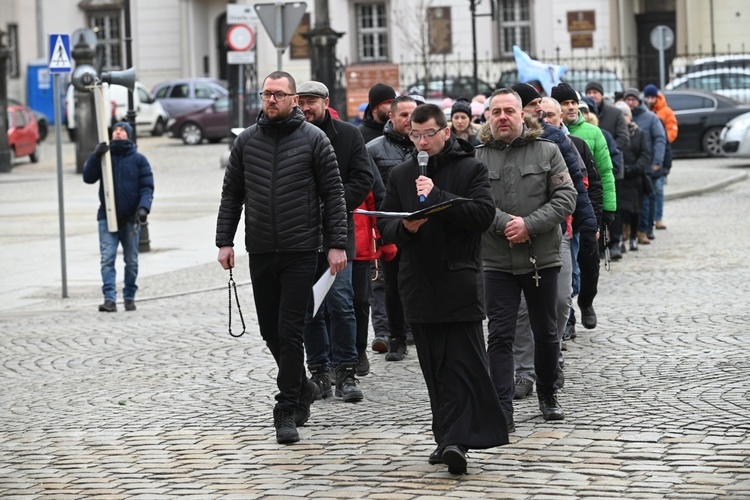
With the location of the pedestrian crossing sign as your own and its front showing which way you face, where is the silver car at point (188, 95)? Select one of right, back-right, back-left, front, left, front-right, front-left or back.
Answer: back

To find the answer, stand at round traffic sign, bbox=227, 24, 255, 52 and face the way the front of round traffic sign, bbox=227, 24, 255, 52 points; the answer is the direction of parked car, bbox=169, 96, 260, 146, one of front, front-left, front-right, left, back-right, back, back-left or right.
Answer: back

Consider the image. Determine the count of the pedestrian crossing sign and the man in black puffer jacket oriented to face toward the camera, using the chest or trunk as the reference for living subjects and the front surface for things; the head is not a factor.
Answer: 2

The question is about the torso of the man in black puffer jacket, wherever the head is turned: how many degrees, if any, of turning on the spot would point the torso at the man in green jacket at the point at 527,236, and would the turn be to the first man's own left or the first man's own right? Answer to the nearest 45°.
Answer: approximately 90° to the first man's own left

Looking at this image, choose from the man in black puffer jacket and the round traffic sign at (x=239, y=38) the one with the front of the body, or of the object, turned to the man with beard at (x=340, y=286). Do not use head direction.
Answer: the round traffic sign

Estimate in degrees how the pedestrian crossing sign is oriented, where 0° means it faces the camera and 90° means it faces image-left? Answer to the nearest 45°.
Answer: approximately 0°
